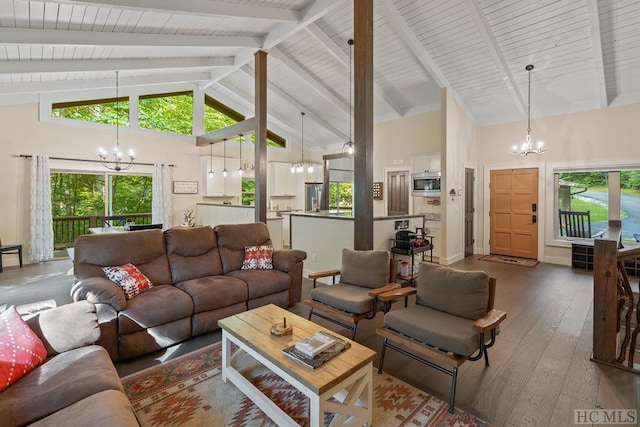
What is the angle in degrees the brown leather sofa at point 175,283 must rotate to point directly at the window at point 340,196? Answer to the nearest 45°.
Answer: approximately 90° to its left

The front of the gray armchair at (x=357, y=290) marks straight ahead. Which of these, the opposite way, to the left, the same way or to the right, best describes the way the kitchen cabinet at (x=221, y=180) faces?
to the left

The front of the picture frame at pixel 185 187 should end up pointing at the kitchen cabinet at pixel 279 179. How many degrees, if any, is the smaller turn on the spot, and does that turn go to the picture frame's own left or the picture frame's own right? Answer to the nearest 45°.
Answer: approximately 90° to the picture frame's own left

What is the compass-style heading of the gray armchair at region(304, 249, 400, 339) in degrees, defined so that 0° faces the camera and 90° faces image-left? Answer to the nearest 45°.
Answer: approximately 45°

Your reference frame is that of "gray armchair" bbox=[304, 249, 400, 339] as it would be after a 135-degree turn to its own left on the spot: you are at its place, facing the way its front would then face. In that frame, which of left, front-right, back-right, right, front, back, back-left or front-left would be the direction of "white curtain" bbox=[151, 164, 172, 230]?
back-left

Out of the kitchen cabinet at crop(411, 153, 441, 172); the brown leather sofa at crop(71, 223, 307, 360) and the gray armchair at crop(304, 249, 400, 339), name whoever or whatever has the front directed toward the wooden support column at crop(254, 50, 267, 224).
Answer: the kitchen cabinet

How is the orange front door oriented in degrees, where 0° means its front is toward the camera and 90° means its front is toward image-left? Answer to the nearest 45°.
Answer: approximately 0°

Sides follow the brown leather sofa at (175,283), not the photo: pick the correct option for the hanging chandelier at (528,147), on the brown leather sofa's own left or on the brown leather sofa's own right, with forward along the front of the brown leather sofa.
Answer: on the brown leather sofa's own left

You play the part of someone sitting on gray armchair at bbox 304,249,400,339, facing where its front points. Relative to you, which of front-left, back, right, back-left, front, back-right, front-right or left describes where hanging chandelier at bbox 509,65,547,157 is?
back
